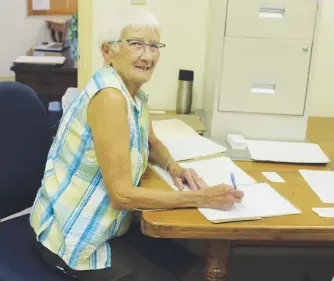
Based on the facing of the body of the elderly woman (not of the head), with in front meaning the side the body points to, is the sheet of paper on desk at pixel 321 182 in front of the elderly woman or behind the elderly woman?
in front

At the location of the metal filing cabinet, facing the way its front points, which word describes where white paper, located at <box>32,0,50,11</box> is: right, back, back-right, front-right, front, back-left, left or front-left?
back-right

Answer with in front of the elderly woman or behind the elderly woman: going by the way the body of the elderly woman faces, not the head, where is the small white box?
in front

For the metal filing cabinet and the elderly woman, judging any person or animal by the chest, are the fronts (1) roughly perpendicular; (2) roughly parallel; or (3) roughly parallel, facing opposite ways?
roughly perpendicular

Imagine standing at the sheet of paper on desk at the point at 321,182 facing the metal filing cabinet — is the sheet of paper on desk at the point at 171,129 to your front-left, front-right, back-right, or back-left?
front-left

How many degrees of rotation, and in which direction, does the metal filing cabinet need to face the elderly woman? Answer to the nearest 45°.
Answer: approximately 45° to its right

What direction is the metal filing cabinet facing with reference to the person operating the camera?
facing the viewer

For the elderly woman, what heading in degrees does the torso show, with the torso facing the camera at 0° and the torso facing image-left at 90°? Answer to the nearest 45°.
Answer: approximately 270°

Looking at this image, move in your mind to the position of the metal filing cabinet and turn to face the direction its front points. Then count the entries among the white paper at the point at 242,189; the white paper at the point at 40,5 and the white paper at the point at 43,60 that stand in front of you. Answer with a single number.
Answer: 1

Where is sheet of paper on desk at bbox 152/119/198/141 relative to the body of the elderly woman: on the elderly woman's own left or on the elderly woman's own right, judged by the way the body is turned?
on the elderly woman's own left

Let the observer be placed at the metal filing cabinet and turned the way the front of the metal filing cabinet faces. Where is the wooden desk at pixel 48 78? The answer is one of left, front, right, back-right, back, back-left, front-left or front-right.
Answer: back-right

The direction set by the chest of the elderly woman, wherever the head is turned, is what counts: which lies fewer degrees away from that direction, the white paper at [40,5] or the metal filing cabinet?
the metal filing cabinet

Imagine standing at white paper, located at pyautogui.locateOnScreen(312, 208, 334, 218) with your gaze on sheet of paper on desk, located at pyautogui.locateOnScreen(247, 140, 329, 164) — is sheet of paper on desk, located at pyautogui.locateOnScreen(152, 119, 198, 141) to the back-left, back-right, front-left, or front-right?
front-left

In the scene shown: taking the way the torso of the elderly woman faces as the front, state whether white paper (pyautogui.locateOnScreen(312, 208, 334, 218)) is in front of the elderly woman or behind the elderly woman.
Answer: in front

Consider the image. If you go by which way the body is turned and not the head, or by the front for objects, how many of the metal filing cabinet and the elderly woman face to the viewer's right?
1

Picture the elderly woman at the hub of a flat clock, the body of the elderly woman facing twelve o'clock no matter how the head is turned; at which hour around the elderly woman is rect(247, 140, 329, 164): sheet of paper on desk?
The sheet of paper on desk is roughly at 11 o'clock from the elderly woman.

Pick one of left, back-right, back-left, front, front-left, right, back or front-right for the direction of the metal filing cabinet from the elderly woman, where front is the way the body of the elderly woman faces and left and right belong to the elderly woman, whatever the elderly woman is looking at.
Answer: front-left
